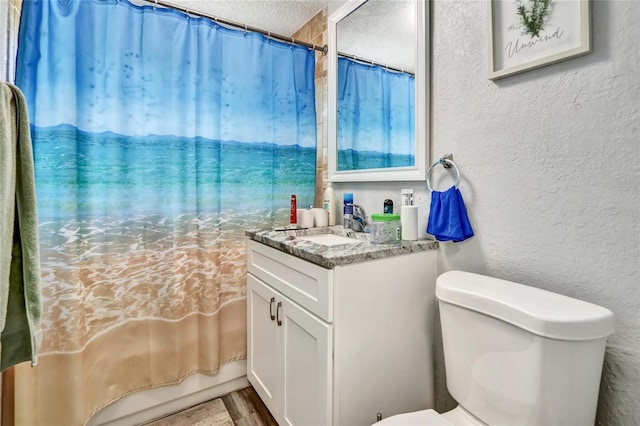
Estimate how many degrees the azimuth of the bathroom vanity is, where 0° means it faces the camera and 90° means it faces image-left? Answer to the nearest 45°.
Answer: approximately 45°

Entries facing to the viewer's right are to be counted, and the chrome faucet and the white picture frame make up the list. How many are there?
0

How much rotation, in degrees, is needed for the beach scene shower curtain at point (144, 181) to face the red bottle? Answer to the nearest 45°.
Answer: approximately 45° to its left

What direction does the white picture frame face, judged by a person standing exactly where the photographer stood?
facing the viewer and to the left of the viewer

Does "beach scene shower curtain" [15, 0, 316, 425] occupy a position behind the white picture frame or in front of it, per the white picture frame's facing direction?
in front

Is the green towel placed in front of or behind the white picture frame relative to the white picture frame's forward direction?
in front
